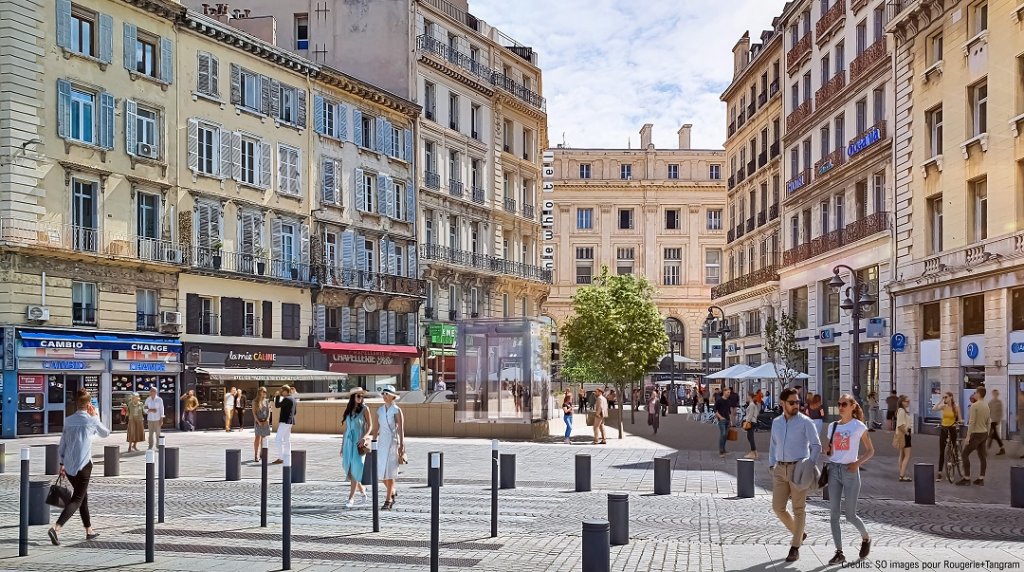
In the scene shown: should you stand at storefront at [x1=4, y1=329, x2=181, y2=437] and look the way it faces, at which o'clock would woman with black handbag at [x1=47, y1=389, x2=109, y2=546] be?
The woman with black handbag is roughly at 12 o'clock from the storefront.

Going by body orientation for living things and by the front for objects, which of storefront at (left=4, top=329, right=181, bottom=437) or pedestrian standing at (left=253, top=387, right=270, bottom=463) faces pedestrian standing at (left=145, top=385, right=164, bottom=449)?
the storefront

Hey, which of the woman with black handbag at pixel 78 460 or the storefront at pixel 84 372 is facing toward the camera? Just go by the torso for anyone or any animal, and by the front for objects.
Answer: the storefront

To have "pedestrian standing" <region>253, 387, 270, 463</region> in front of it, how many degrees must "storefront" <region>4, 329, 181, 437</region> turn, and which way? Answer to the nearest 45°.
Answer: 0° — it already faces them

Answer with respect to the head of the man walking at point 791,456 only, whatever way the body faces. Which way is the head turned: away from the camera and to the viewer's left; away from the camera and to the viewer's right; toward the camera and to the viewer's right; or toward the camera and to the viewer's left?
toward the camera and to the viewer's right

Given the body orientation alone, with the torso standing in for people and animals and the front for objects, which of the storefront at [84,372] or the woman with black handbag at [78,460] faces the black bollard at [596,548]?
the storefront

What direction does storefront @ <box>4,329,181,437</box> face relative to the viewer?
toward the camera

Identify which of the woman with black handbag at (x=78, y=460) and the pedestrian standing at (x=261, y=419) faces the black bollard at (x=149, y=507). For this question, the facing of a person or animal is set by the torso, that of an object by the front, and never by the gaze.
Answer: the pedestrian standing

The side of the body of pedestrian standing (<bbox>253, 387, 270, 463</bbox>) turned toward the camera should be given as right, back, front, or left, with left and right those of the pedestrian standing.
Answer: front

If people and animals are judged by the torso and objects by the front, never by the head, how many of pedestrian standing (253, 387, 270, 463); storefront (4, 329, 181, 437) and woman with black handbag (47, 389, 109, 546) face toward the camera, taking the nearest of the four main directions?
2

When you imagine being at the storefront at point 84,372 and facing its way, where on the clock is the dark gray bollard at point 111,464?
The dark gray bollard is roughly at 12 o'clock from the storefront.

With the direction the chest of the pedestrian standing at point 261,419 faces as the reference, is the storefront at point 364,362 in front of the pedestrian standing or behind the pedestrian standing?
behind

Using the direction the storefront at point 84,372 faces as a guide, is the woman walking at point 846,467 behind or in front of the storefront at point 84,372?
in front
